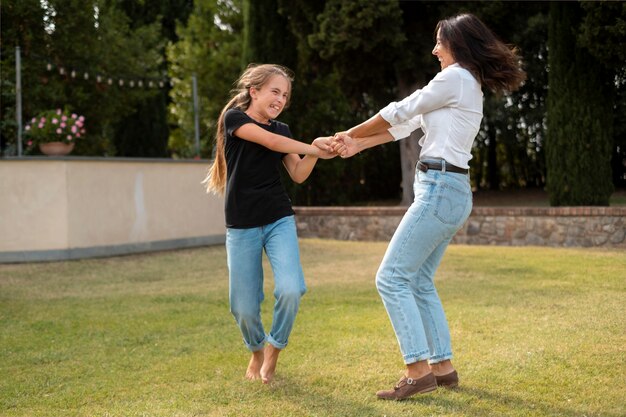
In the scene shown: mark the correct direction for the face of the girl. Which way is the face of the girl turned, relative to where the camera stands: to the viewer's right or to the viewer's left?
to the viewer's right

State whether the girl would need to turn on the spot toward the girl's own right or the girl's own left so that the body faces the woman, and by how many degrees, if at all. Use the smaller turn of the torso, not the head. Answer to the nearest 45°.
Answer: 0° — they already face them

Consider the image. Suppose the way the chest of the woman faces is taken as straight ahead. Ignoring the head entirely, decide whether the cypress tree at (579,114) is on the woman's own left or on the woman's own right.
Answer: on the woman's own right

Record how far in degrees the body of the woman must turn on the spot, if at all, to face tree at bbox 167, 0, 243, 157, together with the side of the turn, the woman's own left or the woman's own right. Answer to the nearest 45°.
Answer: approximately 90° to the woman's own right

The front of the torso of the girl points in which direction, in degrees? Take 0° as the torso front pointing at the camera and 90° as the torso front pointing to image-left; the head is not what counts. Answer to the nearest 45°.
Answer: approximately 315°

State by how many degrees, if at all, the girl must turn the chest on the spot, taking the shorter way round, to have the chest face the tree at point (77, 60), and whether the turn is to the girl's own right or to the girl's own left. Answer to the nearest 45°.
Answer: approximately 135° to the girl's own left

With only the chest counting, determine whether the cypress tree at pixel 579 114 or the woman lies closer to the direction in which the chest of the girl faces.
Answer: the woman

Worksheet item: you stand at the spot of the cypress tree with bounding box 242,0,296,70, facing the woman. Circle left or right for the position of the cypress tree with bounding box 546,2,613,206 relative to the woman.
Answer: left

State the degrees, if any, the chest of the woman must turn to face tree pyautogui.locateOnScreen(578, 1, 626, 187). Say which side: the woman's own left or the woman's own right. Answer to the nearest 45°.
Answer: approximately 90° to the woman's own right

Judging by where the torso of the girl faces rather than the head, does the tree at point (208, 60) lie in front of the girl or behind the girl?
behind

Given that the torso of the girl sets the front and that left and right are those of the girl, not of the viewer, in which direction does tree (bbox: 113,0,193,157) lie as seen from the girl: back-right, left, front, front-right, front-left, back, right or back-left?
back-left

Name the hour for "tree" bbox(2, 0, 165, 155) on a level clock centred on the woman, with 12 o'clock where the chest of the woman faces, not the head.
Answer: The tree is roughly at 2 o'clock from the woman.

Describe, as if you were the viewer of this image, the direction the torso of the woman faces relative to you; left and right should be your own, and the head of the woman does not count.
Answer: facing to the left of the viewer

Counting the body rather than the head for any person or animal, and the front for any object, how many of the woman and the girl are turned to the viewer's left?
1
